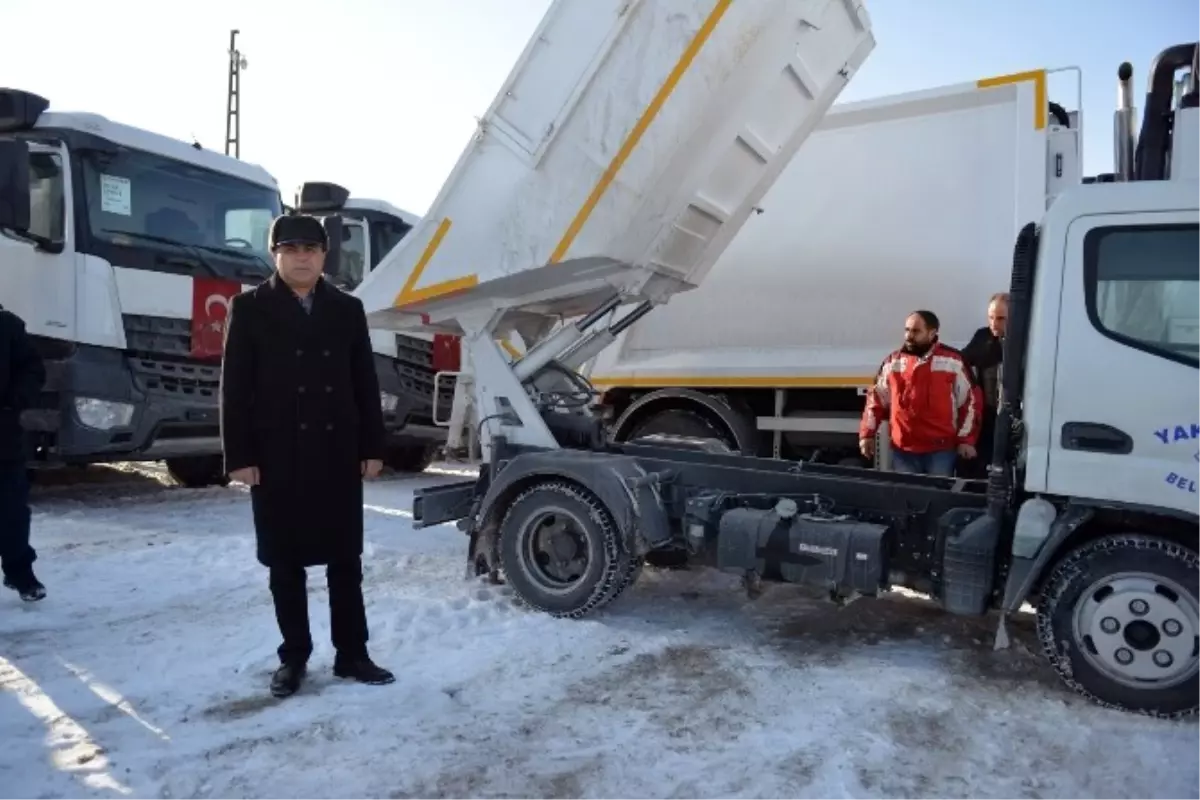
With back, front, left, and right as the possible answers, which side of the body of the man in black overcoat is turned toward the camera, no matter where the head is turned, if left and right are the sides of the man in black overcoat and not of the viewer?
front

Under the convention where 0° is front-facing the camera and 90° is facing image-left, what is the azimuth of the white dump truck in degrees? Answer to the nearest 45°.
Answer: approximately 270°

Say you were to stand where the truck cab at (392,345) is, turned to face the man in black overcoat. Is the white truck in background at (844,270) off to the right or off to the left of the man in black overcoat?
left

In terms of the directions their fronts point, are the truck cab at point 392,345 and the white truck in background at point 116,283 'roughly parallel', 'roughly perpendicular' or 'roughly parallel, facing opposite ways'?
roughly parallel

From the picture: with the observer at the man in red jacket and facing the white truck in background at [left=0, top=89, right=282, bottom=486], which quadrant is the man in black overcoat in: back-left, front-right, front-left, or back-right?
front-left

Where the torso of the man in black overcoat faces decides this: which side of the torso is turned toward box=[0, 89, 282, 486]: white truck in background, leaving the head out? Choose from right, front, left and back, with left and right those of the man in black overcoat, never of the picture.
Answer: back

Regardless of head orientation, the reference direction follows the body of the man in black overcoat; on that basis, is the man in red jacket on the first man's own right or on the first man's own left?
on the first man's own left

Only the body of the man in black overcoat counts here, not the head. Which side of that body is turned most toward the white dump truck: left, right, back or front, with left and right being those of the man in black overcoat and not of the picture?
left

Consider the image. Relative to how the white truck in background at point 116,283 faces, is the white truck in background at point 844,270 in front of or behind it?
in front

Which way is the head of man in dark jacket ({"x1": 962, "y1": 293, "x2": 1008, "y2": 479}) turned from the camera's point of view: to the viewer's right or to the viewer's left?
to the viewer's left

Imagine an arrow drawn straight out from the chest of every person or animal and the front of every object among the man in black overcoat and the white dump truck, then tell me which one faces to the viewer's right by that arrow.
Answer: the white dump truck

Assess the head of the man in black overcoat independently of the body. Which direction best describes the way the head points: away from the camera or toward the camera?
toward the camera

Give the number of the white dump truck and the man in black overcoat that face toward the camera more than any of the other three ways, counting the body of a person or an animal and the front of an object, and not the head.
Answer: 1

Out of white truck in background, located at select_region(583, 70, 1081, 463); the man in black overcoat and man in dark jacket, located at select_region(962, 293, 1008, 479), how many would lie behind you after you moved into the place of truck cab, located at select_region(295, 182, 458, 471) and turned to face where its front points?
0
